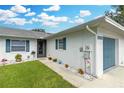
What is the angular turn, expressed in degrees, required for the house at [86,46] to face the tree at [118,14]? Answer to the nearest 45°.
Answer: approximately 90° to its left
